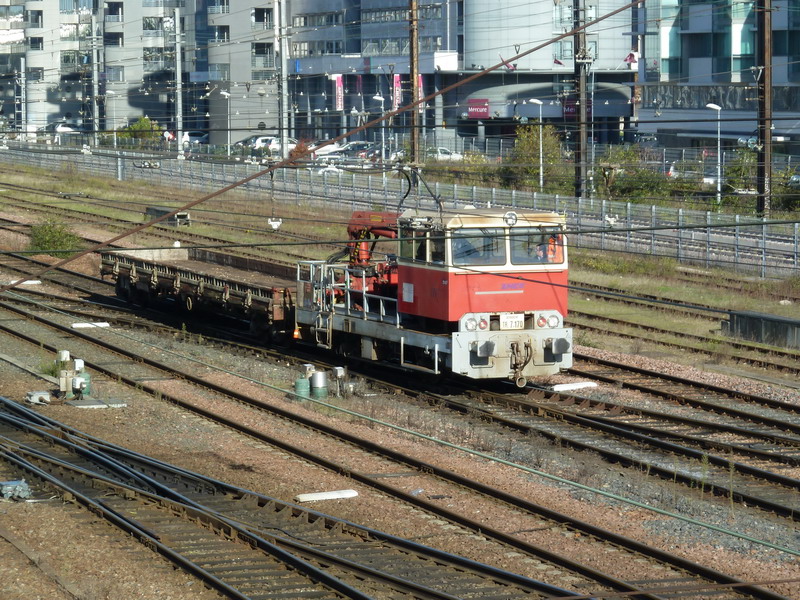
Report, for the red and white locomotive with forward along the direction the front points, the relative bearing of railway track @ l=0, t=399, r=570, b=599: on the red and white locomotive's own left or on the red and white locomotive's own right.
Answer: on the red and white locomotive's own right

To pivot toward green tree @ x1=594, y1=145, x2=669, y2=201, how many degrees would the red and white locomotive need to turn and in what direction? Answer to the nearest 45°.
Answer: approximately 135° to its left

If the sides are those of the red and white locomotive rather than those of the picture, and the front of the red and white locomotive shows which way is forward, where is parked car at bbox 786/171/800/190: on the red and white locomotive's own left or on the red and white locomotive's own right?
on the red and white locomotive's own left

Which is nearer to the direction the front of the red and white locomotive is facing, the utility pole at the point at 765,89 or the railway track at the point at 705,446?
the railway track

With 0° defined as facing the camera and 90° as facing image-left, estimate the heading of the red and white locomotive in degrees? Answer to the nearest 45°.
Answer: approximately 315°

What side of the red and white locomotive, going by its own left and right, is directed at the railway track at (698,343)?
left

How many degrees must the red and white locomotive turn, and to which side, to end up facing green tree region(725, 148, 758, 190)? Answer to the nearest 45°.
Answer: approximately 135° to its left

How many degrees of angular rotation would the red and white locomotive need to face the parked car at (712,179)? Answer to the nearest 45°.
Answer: approximately 135° to its left
